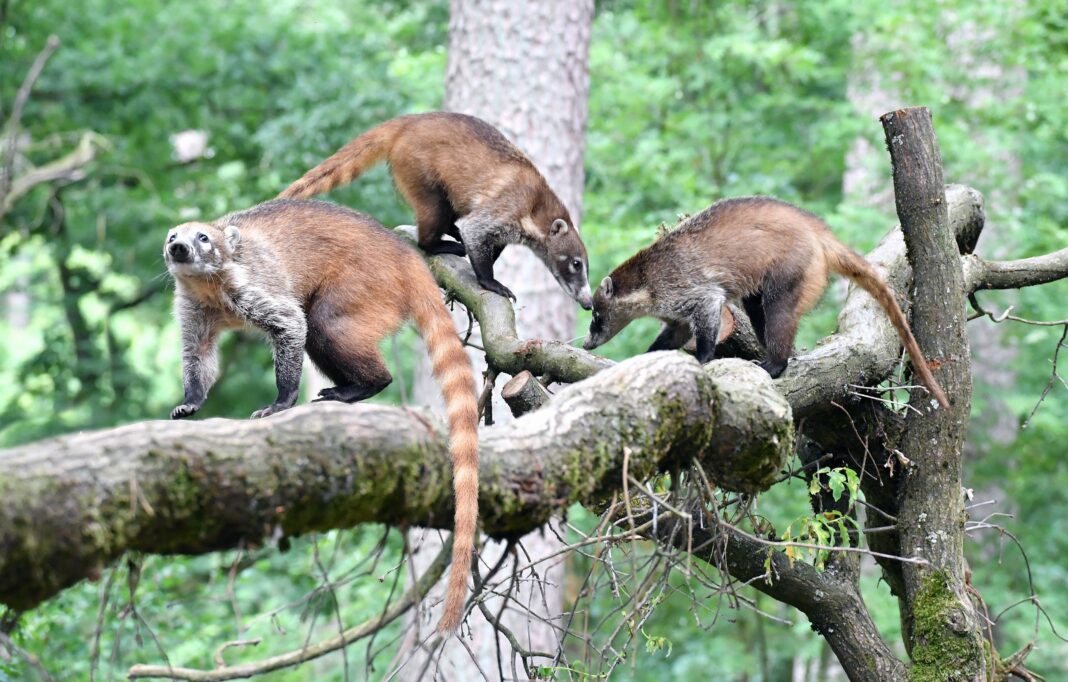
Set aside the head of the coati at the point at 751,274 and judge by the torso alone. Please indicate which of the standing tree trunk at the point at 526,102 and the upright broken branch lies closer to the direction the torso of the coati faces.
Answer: the standing tree trunk

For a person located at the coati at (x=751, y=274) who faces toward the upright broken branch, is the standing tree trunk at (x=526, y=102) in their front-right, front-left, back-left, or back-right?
back-left

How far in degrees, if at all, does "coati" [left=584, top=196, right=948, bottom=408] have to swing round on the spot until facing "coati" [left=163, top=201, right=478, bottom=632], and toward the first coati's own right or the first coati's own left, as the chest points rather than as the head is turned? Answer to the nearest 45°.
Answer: approximately 45° to the first coati's own left

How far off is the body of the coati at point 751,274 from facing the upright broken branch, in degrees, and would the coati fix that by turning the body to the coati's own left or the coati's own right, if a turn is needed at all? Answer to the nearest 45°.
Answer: approximately 135° to the coati's own left

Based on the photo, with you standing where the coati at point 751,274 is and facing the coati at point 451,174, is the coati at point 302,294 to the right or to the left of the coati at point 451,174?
left

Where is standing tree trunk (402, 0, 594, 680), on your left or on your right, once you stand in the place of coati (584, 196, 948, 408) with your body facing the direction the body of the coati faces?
on your right

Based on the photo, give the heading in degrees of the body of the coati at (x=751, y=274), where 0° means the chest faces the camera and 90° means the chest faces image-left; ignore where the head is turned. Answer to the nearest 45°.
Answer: approximately 90°
